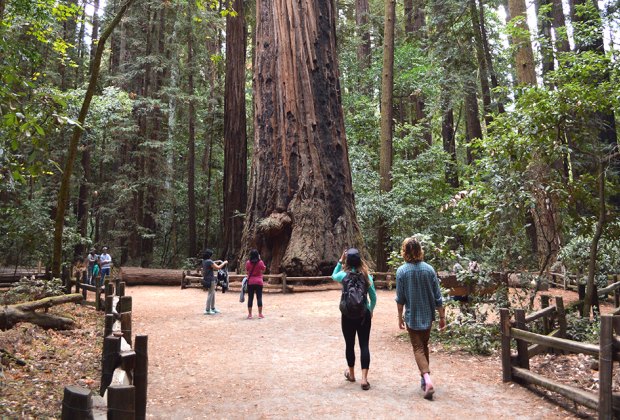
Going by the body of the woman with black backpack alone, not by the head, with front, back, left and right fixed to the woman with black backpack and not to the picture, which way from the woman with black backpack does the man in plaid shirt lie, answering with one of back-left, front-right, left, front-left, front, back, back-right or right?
right

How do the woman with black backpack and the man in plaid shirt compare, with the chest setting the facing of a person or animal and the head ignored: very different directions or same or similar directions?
same or similar directions

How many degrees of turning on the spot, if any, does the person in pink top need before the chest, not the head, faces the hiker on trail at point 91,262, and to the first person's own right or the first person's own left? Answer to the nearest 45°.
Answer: approximately 45° to the first person's own left

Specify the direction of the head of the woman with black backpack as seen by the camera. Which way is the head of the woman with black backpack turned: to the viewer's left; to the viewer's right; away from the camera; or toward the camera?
away from the camera

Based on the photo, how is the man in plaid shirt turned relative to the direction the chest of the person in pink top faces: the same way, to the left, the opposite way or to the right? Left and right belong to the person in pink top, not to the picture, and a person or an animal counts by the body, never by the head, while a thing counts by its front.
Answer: the same way

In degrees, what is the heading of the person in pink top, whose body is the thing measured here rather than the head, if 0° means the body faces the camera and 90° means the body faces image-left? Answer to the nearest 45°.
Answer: approximately 180°

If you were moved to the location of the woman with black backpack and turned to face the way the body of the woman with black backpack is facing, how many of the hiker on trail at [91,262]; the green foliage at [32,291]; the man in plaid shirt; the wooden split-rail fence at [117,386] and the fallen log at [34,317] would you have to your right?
1

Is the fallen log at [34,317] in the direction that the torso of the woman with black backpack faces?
no

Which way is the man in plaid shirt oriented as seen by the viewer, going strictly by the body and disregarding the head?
away from the camera

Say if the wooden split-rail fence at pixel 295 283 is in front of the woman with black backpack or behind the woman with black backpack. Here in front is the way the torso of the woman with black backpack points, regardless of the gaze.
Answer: in front

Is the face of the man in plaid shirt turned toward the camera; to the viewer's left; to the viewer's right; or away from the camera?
away from the camera

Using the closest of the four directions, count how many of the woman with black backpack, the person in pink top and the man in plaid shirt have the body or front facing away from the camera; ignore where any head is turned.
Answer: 3

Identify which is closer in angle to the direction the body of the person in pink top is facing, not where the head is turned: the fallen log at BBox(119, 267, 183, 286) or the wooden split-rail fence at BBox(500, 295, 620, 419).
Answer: the fallen log

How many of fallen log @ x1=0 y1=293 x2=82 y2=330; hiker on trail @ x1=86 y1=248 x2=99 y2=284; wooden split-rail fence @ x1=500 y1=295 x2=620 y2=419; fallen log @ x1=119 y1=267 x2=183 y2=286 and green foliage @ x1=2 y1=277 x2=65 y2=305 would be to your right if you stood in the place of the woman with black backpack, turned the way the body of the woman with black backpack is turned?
1

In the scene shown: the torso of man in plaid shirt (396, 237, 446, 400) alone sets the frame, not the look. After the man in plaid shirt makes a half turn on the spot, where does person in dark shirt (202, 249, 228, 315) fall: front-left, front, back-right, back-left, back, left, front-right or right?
back-right

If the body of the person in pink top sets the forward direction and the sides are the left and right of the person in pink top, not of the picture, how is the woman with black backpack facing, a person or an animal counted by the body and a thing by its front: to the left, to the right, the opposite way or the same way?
the same way

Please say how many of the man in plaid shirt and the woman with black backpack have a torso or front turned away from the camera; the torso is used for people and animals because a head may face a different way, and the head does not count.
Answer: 2

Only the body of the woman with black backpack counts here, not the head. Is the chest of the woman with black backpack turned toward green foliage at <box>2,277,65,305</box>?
no

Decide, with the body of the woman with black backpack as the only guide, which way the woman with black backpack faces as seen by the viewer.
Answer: away from the camera
